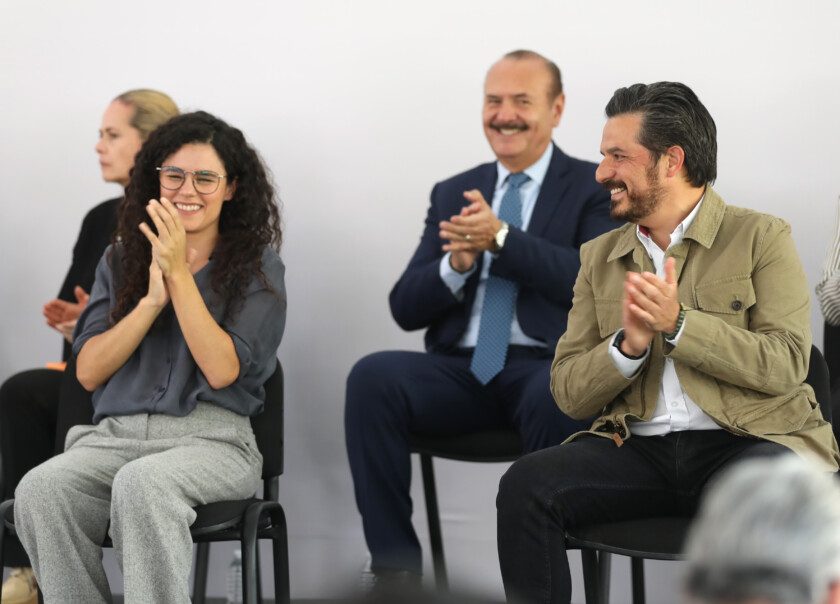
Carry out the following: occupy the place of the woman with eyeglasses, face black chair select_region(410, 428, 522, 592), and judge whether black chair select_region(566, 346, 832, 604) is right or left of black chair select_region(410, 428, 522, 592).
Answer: right

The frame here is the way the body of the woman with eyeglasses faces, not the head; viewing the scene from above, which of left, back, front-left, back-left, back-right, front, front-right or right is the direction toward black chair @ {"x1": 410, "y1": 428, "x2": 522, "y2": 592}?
back-left

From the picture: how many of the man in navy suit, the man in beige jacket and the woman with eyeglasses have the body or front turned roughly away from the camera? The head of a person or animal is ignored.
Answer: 0

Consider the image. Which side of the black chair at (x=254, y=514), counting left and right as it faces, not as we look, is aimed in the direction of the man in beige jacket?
left

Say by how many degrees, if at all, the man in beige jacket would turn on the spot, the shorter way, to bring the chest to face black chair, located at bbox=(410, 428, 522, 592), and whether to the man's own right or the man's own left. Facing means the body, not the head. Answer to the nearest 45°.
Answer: approximately 90° to the man's own right

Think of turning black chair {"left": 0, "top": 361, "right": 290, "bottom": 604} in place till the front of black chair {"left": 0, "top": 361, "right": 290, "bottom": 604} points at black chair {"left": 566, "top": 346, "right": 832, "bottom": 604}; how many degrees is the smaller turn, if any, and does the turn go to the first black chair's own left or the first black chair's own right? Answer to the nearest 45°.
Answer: approximately 90° to the first black chair's own left

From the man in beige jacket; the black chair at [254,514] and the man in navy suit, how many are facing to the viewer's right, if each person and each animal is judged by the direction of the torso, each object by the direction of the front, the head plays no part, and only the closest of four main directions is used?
0

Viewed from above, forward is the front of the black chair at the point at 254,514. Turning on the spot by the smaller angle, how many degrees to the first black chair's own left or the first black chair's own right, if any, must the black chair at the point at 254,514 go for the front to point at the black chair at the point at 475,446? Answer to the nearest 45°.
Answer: approximately 135° to the first black chair's own left

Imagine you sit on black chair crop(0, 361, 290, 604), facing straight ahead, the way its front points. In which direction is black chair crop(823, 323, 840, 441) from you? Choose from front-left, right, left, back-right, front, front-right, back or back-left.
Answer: back-left

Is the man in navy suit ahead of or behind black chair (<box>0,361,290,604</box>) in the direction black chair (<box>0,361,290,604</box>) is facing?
behind

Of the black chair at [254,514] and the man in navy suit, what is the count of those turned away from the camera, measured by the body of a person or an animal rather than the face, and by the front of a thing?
0

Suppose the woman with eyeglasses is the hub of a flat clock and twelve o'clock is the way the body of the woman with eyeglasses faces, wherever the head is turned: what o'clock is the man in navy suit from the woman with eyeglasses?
The man in navy suit is roughly at 7 o'clock from the woman with eyeglasses.

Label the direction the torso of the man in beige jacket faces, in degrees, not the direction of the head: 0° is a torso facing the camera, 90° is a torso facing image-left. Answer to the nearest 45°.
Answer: approximately 45°

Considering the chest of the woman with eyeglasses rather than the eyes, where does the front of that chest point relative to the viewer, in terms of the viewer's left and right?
facing the viewer and to the left of the viewer
